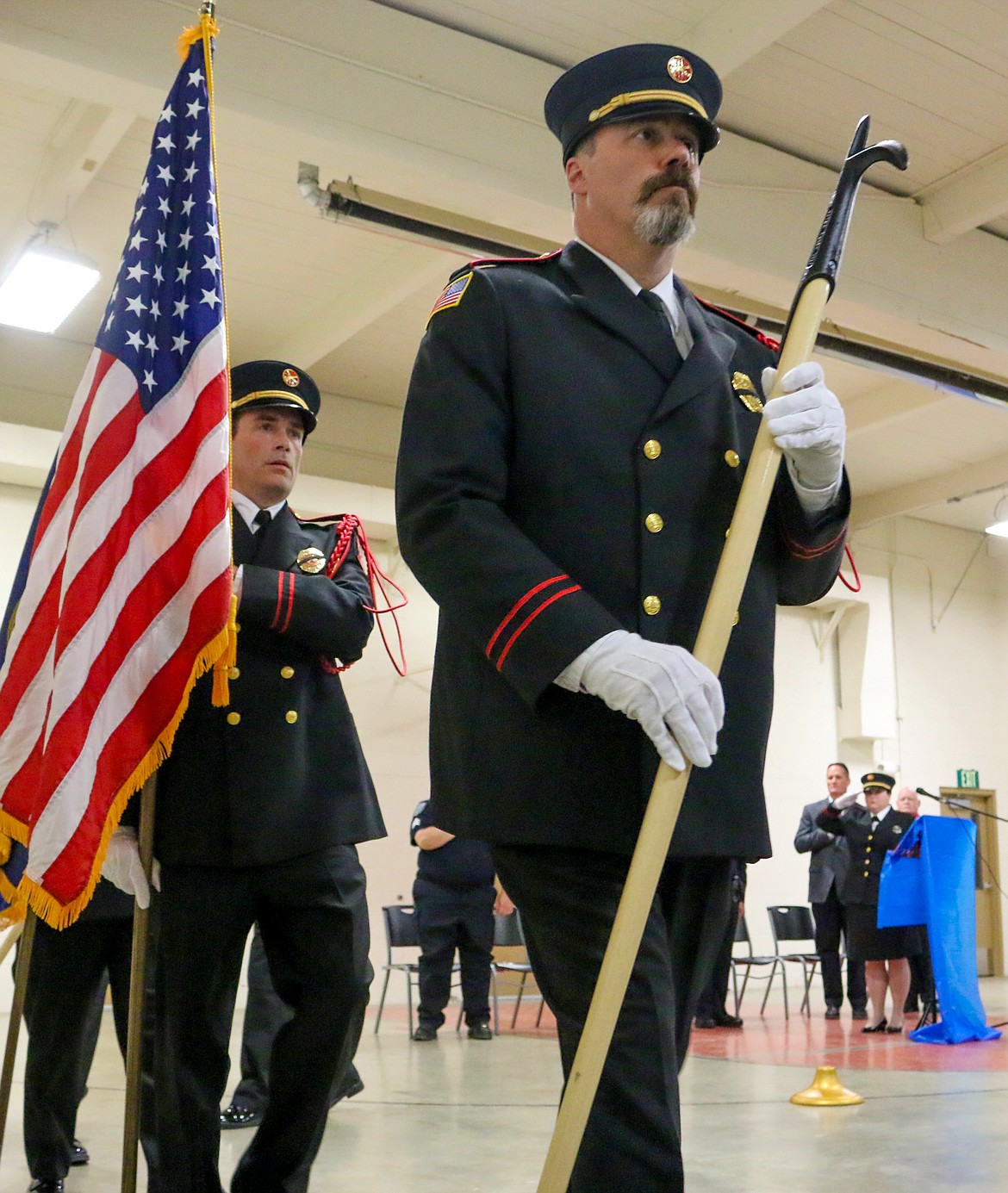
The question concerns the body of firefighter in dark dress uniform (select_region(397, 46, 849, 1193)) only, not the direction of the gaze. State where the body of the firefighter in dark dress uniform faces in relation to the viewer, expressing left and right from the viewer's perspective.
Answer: facing the viewer and to the right of the viewer

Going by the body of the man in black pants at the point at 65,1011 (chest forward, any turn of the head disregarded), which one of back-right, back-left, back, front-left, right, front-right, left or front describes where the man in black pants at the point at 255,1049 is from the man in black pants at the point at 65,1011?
left

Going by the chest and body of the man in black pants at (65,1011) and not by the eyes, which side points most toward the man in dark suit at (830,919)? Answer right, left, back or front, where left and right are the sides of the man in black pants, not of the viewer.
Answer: left

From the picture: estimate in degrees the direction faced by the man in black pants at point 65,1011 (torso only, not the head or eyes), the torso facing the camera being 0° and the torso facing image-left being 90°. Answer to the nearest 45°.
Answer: approximately 315°
